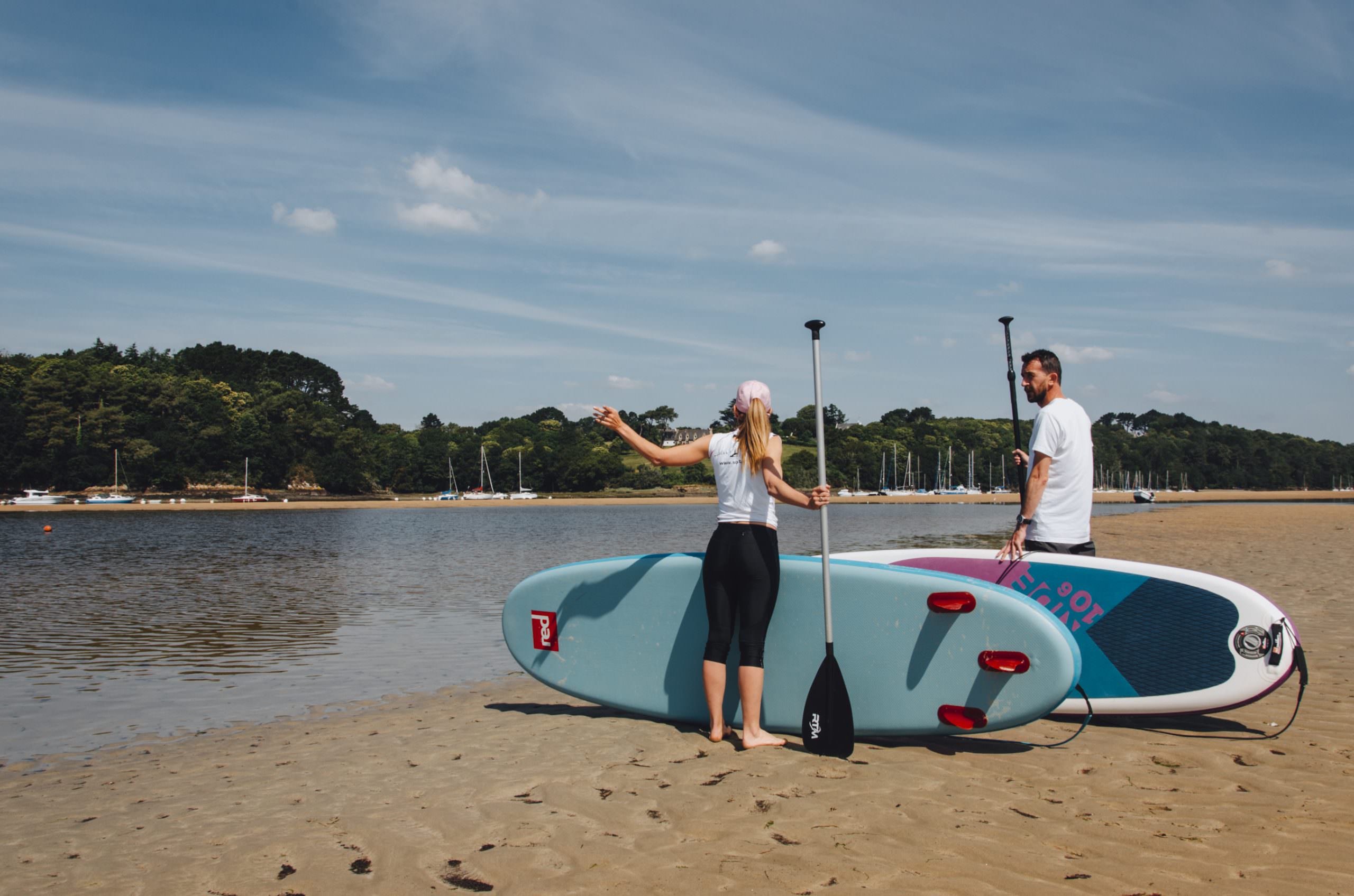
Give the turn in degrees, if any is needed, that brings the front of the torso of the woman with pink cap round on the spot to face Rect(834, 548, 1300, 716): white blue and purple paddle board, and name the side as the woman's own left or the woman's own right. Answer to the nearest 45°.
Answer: approximately 90° to the woman's own right

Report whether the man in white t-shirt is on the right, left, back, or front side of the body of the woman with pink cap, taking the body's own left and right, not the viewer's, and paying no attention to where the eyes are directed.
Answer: right

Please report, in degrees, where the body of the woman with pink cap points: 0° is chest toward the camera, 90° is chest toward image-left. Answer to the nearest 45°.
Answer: approximately 180°

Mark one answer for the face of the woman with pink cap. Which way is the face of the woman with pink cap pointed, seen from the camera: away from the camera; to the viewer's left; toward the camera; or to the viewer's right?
away from the camera

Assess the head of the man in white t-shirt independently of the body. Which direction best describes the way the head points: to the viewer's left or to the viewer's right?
to the viewer's left
